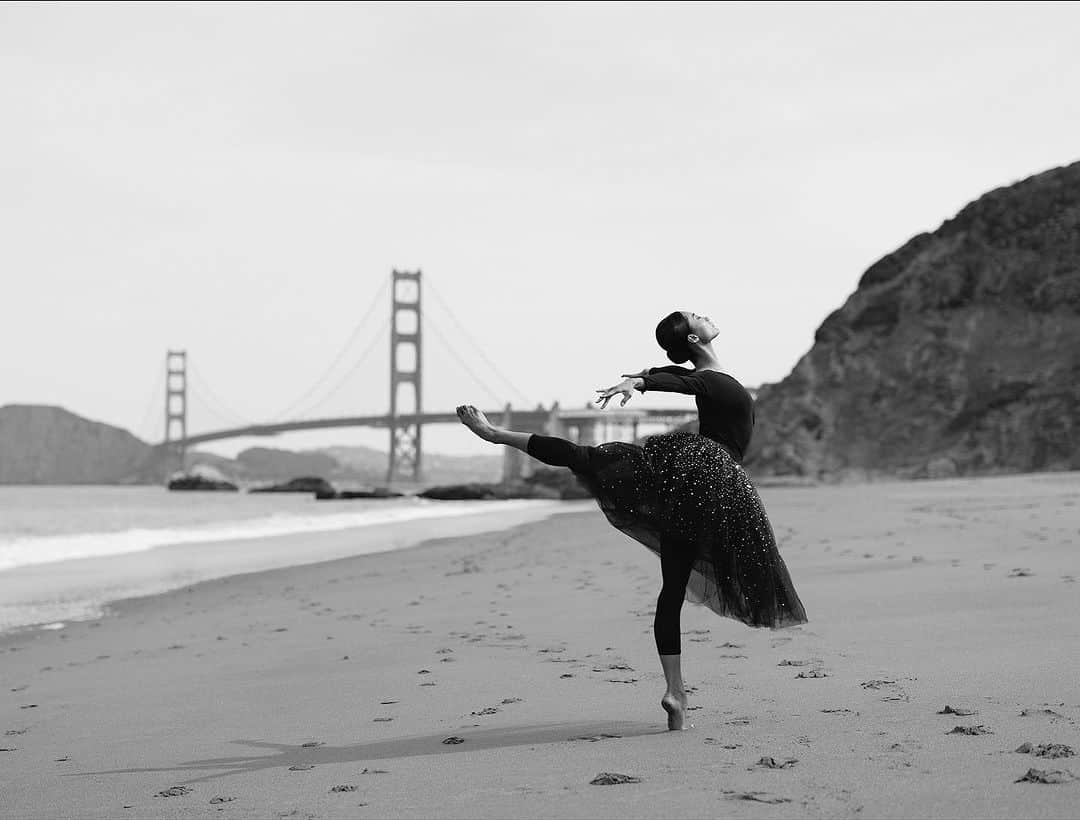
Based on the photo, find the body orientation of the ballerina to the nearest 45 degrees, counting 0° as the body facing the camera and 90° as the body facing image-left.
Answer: approximately 270°

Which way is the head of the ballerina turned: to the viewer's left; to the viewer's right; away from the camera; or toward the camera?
to the viewer's right
